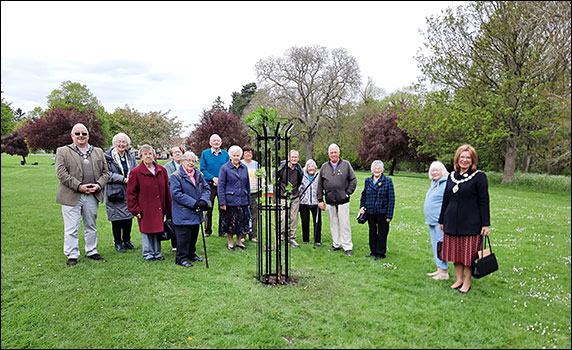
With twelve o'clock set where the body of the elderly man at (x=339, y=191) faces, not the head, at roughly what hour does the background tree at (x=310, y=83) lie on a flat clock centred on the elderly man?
The background tree is roughly at 6 o'clock from the elderly man.

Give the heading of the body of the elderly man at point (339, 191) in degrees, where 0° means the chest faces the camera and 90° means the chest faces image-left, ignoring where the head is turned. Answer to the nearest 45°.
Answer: approximately 0°

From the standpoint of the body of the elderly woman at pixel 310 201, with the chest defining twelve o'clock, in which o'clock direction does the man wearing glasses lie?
The man wearing glasses is roughly at 2 o'clock from the elderly woman.

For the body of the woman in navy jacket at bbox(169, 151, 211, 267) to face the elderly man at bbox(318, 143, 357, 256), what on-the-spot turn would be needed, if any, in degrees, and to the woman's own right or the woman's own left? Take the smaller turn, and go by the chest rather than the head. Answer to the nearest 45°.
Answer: approximately 45° to the woman's own left

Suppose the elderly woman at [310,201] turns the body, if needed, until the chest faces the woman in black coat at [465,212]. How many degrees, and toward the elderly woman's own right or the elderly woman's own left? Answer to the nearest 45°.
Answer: approximately 45° to the elderly woman's own left

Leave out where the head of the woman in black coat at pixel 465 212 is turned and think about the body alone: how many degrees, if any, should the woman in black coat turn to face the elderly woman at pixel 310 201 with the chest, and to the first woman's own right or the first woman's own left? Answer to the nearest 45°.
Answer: approximately 90° to the first woman's own right

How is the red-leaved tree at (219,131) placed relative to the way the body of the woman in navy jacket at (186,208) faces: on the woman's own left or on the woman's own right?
on the woman's own left

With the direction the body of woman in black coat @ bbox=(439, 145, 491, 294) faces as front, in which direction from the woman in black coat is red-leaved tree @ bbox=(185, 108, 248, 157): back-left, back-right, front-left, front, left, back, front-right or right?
right

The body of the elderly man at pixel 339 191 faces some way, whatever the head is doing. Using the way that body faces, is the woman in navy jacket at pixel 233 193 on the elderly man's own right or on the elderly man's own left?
on the elderly man's own right

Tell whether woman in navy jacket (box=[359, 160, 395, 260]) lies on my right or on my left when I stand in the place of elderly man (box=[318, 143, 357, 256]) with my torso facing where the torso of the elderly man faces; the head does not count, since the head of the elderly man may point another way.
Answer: on my left

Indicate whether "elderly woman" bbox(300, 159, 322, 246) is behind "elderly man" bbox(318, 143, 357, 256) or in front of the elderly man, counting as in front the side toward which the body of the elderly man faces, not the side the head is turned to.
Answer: behind

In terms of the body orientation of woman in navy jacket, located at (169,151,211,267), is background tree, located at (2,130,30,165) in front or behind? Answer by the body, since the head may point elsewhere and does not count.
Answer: behind
